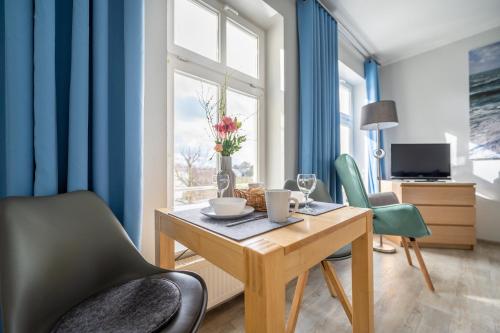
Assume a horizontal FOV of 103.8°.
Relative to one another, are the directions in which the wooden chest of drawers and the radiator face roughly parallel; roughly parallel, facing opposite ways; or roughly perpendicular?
roughly perpendicular

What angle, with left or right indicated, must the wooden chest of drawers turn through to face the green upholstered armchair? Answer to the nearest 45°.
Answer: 0° — it already faces it

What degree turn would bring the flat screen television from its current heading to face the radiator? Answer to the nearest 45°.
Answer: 0° — it already faces it

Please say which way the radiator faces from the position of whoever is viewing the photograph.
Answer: facing the viewer and to the right of the viewer

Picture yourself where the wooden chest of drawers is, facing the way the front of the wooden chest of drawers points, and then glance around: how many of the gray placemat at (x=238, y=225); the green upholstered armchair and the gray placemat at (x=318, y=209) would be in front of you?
3

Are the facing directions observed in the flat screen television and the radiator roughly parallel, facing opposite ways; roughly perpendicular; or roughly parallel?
roughly perpendicular

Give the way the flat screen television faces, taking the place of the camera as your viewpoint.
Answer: facing the viewer

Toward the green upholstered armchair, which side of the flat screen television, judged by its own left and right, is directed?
front

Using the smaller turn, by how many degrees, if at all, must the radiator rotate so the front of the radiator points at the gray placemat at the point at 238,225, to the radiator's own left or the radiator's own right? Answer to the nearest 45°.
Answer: approximately 45° to the radiator's own right

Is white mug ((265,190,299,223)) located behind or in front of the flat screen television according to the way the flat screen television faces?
in front

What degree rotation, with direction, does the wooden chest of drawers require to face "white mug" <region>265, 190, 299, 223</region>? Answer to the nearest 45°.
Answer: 0° — it already faces it

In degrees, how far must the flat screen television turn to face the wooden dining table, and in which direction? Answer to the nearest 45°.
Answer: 0° — it already faces it

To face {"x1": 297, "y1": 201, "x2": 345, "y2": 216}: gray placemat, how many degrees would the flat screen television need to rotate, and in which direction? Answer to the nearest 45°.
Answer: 0° — it already faces it
